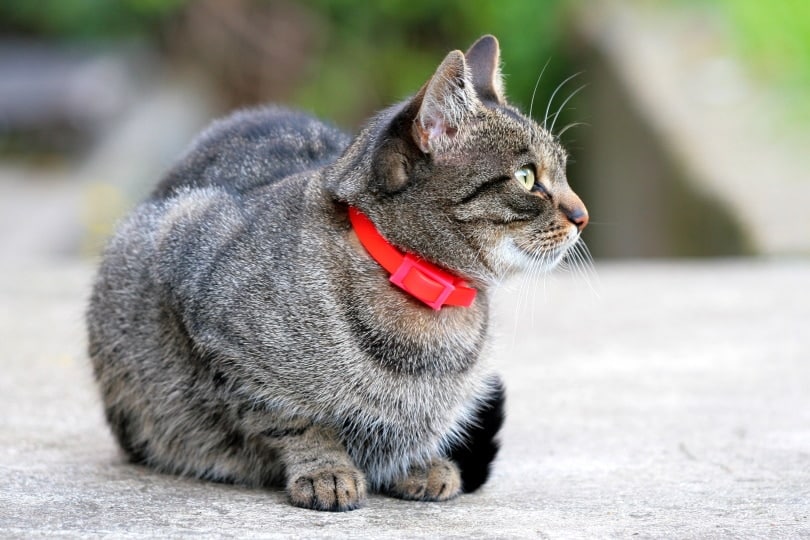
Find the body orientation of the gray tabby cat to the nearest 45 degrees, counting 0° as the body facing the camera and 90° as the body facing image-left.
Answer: approximately 315°
